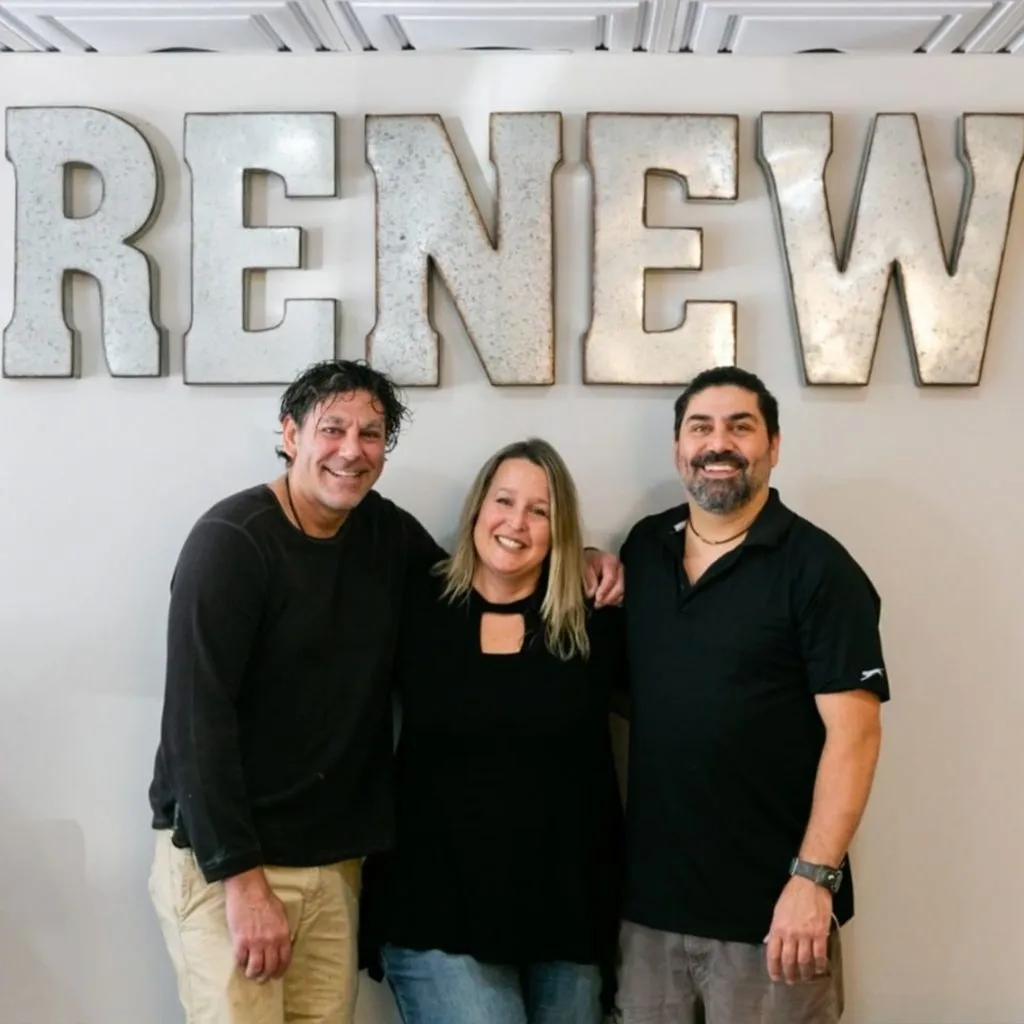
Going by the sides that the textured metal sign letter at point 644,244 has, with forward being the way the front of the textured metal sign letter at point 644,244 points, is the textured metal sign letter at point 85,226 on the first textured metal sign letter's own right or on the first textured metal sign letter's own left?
on the first textured metal sign letter's own right

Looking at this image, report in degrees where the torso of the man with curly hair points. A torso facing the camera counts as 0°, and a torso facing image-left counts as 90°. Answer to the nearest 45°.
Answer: approximately 315°

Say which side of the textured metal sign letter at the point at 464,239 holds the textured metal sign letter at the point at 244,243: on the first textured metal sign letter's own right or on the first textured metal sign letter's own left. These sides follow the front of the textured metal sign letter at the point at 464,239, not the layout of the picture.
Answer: on the first textured metal sign letter's own right

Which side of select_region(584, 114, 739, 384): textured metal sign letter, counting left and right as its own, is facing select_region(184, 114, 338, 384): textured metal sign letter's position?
right
